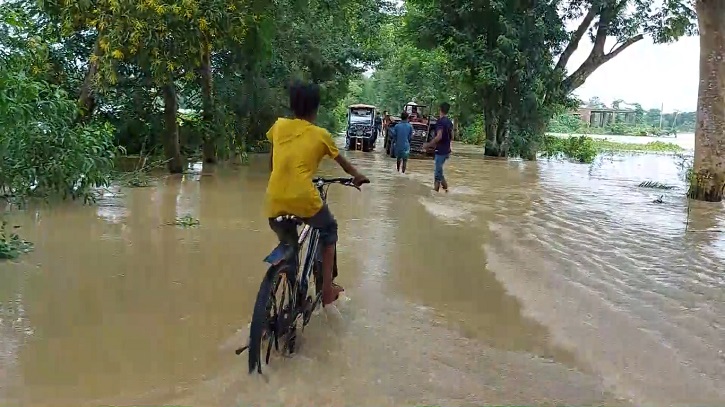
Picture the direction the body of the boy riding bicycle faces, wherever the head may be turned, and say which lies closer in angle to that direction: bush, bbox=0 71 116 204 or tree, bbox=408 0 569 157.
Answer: the tree

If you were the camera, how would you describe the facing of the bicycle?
facing away from the viewer and to the right of the viewer

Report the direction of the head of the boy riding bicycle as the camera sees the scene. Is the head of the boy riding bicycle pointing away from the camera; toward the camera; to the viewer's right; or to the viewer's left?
away from the camera

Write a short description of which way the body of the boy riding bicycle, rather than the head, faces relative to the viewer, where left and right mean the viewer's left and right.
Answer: facing away from the viewer and to the right of the viewer

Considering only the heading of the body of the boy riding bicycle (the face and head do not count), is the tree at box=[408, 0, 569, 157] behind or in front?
in front

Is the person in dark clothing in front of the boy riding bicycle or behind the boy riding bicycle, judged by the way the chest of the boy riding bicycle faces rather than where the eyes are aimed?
in front

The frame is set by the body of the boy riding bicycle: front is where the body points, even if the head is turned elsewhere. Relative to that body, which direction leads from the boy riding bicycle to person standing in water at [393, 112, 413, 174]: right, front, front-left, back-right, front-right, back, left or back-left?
front-left

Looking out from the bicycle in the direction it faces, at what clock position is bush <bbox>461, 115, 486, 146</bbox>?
The bush is roughly at 11 o'clock from the bicycle.
